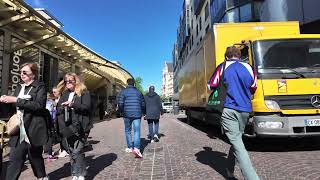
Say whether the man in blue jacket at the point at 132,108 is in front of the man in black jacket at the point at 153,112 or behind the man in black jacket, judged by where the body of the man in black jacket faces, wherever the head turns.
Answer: behind

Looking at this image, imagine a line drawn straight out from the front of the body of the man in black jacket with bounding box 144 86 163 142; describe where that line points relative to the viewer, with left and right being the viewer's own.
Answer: facing away from the viewer

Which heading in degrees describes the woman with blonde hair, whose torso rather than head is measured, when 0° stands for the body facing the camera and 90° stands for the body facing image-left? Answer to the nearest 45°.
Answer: approximately 45°

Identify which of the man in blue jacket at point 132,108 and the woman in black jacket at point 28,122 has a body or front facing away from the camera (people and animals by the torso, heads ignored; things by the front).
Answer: the man in blue jacket

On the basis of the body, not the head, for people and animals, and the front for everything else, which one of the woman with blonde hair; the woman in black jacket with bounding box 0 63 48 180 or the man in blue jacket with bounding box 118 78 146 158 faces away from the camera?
the man in blue jacket

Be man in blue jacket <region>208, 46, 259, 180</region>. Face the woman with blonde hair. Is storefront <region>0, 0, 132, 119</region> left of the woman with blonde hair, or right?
right

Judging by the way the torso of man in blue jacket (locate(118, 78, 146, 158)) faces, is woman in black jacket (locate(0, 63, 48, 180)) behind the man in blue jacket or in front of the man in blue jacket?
behind

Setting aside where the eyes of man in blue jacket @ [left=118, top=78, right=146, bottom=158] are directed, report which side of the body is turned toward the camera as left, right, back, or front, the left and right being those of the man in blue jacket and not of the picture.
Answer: back
